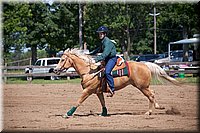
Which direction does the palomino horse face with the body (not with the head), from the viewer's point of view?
to the viewer's left

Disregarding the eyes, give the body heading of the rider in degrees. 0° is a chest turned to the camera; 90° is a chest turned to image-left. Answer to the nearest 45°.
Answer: approximately 90°
